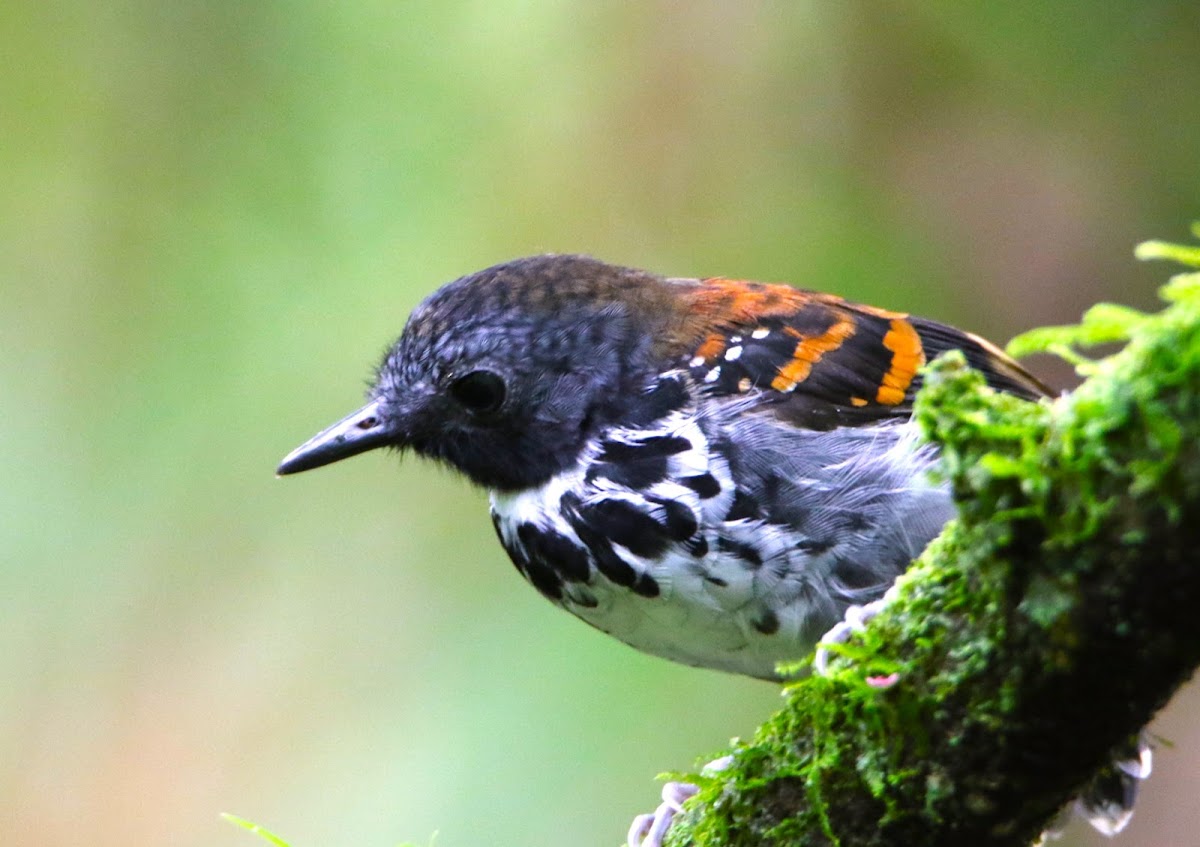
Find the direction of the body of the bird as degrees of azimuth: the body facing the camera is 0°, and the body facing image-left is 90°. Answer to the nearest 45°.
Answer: approximately 90°
